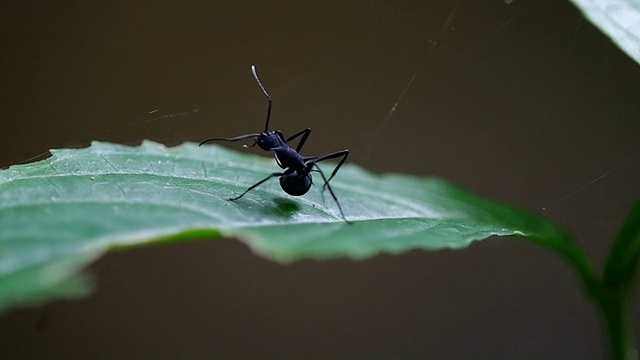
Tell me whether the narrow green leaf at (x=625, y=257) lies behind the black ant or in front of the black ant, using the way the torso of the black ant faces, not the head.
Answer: behind

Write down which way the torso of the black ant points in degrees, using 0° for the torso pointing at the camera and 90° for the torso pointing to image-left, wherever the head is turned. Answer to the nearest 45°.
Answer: approximately 135°
